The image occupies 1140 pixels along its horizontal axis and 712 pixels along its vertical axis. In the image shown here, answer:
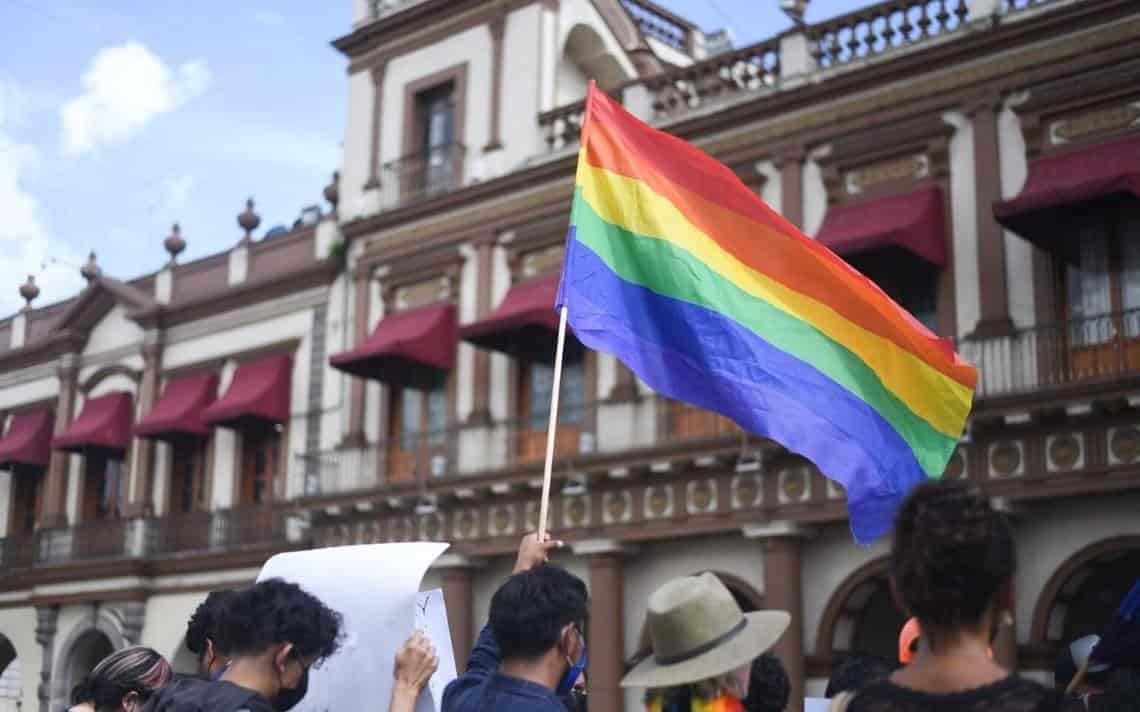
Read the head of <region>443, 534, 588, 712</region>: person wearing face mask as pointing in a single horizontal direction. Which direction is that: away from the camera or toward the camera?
away from the camera

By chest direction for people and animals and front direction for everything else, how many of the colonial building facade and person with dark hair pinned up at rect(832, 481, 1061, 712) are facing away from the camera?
1

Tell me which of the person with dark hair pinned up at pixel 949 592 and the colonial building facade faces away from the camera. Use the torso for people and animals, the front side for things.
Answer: the person with dark hair pinned up

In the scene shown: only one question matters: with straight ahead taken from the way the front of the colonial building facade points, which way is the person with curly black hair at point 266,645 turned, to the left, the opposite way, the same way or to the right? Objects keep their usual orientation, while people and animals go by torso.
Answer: the opposite way

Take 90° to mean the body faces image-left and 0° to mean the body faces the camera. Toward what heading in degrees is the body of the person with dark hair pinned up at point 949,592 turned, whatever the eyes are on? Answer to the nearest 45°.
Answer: approximately 180°

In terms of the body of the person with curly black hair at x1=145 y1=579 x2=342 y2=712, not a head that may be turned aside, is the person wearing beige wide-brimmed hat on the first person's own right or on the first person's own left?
on the first person's own right

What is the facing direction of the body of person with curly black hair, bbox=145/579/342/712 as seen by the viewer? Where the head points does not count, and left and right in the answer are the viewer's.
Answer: facing away from the viewer and to the right of the viewer

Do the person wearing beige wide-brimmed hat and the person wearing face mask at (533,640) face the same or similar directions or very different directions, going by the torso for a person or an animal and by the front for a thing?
same or similar directions

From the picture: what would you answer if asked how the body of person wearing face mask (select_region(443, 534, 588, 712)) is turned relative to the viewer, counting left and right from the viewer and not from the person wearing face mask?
facing away from the viewer and to the right of the viewer

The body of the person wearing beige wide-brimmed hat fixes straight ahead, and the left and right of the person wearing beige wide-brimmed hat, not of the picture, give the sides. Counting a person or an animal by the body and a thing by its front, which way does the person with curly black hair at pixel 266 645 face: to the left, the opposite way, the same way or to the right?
the same way

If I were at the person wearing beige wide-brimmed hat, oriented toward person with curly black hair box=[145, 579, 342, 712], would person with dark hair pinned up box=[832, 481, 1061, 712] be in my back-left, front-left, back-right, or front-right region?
back-left

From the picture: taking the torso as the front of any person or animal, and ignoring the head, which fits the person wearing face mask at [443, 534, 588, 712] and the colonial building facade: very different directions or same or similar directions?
very different directions

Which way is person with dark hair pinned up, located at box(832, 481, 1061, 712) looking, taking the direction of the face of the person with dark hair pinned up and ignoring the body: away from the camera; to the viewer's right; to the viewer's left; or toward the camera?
away from the camera

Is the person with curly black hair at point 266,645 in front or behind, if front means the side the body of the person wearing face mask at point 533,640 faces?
behind

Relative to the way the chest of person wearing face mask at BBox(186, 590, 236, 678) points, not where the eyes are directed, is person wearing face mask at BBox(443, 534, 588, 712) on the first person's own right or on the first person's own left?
on the first person's own right

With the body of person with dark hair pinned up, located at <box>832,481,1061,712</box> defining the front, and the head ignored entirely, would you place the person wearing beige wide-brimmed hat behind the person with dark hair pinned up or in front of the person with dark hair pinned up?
in front

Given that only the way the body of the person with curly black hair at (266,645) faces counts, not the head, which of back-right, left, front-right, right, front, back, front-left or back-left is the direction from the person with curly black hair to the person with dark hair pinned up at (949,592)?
right

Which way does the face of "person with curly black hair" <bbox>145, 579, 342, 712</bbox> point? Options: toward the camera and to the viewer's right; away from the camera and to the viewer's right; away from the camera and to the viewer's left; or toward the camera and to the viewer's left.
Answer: away from the camera and to the viewer's right
